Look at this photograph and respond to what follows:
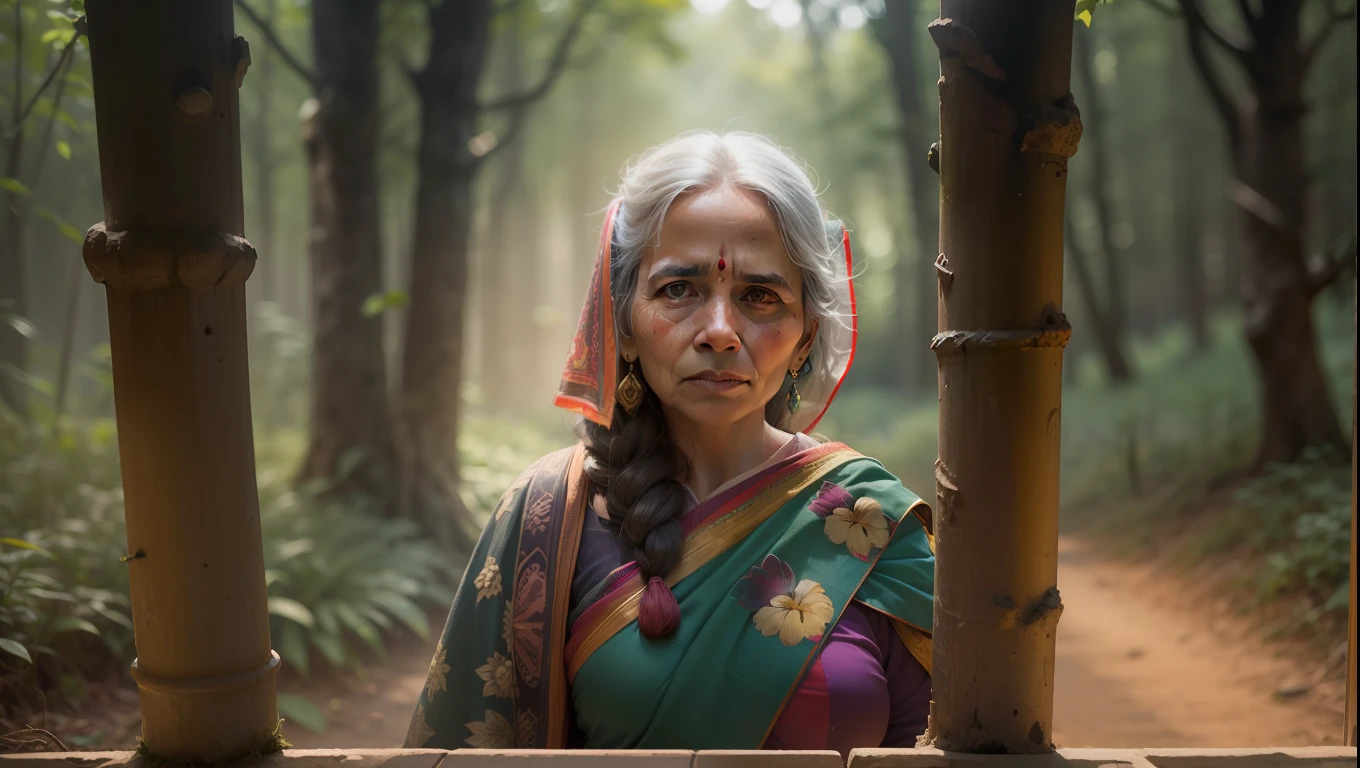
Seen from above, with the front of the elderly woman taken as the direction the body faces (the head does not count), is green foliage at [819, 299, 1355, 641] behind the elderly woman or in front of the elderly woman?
behind

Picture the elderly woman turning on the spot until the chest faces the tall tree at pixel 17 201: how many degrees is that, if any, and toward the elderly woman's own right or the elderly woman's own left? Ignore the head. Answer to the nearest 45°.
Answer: approximately 135° to the elderly woman's own right

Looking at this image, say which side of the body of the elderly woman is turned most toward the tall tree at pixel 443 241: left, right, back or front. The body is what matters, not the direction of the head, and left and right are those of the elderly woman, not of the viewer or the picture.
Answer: back

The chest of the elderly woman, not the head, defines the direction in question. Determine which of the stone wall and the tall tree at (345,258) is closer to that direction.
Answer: the stone wall

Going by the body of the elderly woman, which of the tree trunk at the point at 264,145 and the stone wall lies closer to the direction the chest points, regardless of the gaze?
the stone wall

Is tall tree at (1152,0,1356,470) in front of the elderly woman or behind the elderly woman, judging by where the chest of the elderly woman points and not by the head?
behind

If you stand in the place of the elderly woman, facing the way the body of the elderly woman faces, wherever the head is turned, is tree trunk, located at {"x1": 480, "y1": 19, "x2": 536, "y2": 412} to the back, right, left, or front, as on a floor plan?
back

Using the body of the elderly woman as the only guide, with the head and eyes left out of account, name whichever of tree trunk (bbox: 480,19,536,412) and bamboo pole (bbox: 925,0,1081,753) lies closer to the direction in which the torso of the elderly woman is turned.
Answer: the bamboo pole

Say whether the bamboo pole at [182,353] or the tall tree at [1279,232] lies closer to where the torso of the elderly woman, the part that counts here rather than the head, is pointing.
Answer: the bamboo pole

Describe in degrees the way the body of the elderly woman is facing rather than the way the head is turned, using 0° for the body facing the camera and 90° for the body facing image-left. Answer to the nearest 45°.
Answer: approximately 0°
